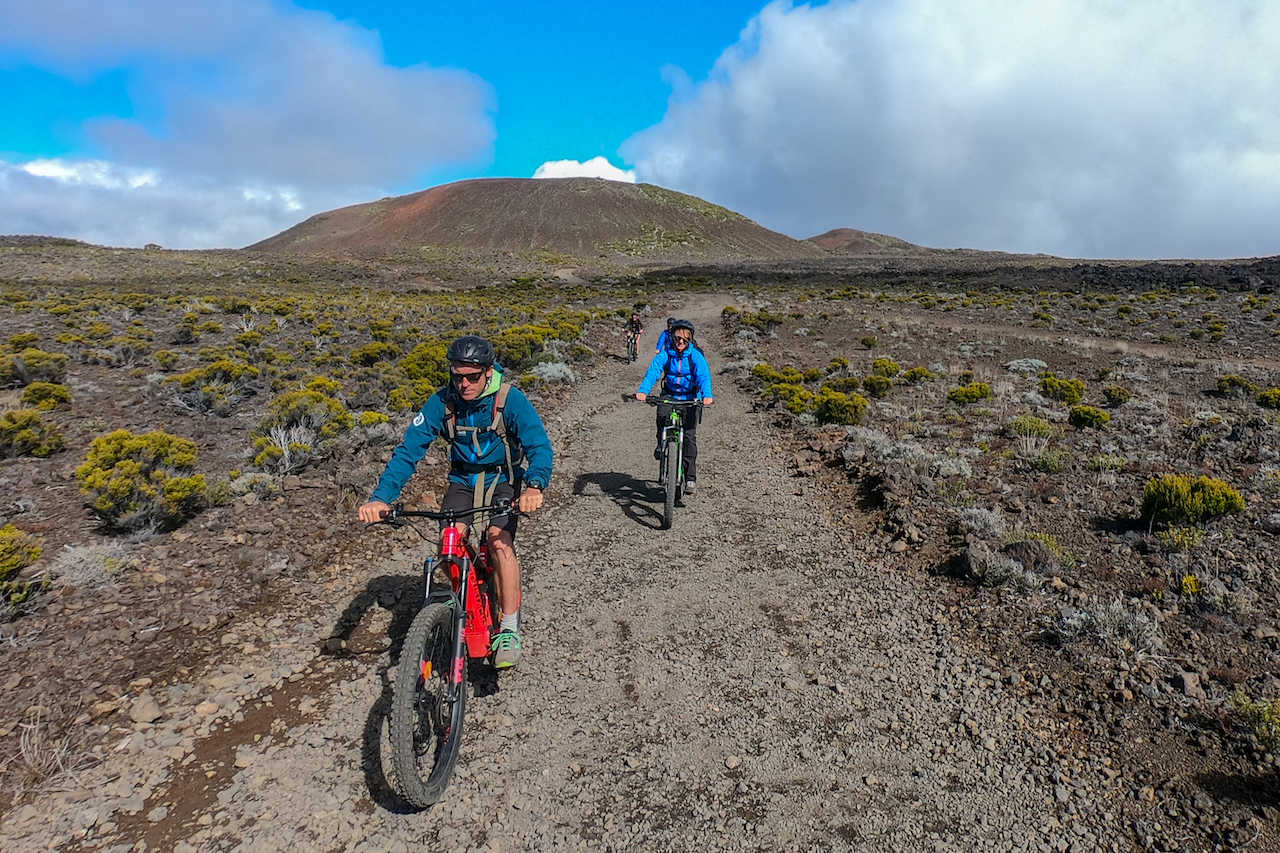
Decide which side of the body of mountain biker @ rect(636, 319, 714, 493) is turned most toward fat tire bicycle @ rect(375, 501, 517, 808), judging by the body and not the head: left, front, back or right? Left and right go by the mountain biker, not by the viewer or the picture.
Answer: front

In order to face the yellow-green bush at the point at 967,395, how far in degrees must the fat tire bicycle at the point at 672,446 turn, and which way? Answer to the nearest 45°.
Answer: approximately 135° to its left

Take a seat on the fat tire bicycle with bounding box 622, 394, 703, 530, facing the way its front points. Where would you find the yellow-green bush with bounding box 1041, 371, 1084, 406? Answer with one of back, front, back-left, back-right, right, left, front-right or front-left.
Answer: back-left

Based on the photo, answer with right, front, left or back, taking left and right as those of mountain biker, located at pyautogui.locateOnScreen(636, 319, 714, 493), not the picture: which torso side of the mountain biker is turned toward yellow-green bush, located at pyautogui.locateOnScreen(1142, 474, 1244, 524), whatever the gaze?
left

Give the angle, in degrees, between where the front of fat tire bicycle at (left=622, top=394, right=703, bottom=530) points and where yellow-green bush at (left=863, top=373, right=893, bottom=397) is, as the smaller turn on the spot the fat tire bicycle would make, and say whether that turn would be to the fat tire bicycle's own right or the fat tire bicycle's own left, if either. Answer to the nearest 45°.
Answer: approximately 135° to the fat tire bicycle's own left

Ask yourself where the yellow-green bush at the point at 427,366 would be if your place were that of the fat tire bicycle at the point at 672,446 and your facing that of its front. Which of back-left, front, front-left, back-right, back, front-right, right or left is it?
back-right

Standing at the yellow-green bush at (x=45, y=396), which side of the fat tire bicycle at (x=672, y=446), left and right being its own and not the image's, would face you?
right

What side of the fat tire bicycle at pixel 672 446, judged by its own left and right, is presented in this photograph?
front

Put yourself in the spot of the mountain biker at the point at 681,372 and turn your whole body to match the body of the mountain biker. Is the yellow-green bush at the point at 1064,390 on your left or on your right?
on your left

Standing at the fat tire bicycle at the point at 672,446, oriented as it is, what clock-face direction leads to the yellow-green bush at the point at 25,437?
The yellow-green bush is roughly at 3 o'clock from the fat tire bicycle.

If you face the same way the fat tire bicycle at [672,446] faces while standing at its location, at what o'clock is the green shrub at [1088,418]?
The green shrub is roughly at 8 o'clock from the fat tire bicycle.

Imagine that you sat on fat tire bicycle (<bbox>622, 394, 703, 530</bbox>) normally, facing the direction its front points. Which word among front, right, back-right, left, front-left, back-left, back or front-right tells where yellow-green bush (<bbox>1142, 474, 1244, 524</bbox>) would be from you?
left

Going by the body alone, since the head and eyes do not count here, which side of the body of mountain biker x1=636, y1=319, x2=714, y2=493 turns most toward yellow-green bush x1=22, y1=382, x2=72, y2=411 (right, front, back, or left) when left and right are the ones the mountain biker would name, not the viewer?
right

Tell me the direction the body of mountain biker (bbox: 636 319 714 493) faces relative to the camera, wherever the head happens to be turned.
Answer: toward the camera

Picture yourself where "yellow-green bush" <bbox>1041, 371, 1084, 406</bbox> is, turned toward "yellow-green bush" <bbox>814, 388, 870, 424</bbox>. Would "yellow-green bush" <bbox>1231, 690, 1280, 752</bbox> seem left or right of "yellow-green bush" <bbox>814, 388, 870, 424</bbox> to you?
left
